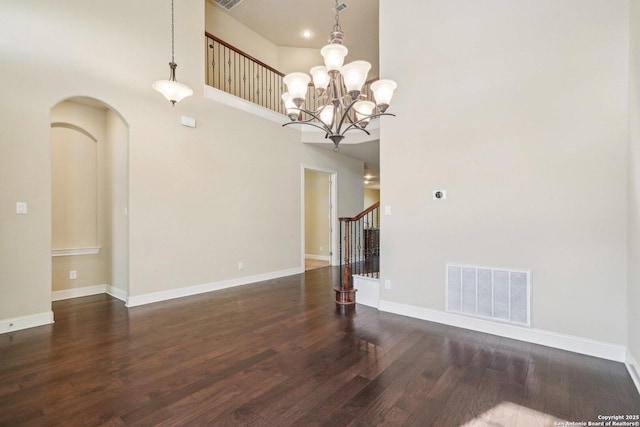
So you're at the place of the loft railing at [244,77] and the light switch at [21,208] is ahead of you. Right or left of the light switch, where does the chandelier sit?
left

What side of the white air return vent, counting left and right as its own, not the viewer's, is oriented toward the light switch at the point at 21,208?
front

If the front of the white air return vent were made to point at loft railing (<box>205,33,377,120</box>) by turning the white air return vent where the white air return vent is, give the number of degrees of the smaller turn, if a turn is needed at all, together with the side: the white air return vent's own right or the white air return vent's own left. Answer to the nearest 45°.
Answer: approximately 45° to the white air return vent's own right
